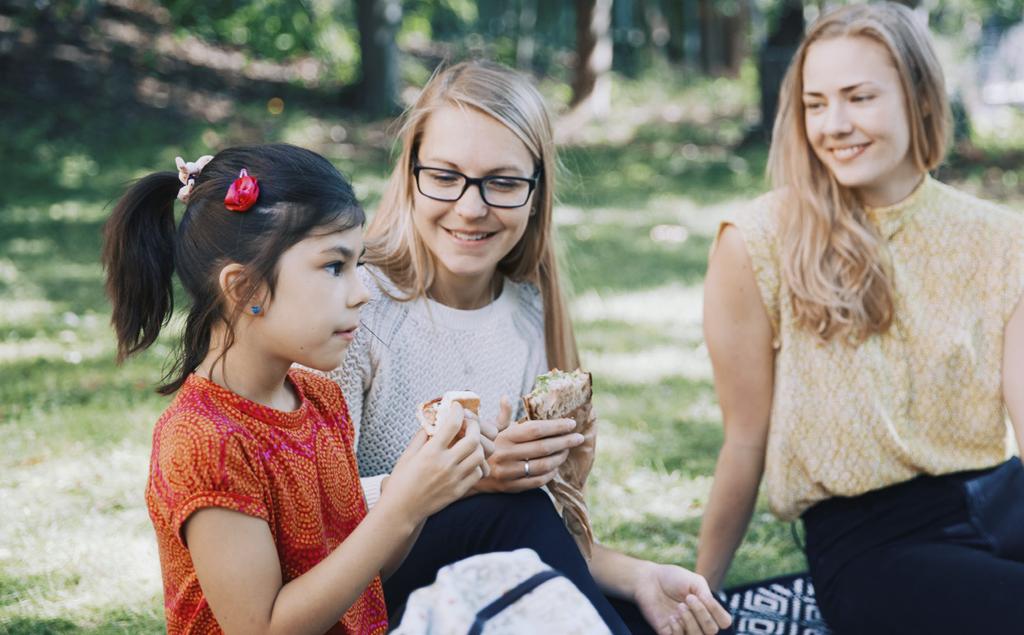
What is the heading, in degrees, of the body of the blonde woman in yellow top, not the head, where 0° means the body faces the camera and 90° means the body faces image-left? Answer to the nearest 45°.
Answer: approximately 0°

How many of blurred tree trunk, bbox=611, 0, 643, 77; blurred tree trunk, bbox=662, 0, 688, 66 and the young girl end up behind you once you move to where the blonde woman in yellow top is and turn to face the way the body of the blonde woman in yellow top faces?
2

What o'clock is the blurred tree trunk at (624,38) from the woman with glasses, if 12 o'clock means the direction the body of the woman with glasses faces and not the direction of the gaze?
The blurred tree trunk is roughly at 6 o'clock from the woman with glasses.

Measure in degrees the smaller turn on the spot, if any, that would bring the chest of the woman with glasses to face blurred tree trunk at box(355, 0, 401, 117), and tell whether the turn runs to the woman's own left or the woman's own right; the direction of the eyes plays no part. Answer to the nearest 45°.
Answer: approximately 180°

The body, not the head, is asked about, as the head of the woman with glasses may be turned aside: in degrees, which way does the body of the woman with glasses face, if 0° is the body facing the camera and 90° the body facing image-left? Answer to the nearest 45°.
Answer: approximately 0°

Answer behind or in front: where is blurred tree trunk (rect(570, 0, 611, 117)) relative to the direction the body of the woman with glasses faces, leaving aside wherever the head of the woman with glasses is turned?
behind

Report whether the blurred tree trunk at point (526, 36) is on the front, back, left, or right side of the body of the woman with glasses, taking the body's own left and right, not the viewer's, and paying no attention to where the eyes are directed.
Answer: back

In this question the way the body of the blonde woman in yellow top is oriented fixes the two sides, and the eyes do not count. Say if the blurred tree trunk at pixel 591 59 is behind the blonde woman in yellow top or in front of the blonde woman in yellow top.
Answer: behind

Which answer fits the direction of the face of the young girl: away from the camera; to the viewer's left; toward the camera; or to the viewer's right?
to the viewer's right

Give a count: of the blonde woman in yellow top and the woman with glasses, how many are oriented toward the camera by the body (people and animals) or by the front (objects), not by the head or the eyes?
2
